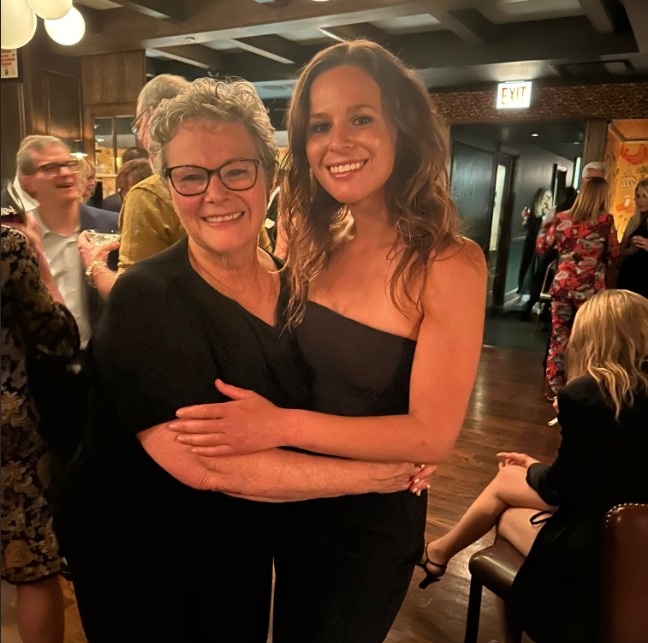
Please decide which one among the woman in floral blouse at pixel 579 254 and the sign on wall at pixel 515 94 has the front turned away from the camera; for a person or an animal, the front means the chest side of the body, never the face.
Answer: the woman in floral blouse

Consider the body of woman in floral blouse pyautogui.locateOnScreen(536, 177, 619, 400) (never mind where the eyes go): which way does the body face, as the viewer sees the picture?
away from the camera

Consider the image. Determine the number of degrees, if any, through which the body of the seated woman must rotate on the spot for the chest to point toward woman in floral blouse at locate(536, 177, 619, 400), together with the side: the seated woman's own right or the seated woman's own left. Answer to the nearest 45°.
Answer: approximately 45° to the seated woman's own right

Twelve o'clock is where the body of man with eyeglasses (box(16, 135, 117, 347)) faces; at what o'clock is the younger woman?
The younger woman is roughly at 11 o'clock from the man with eyeglasses.

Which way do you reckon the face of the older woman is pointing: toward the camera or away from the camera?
toward the camera

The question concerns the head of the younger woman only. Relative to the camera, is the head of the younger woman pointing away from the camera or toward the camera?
toward the camera

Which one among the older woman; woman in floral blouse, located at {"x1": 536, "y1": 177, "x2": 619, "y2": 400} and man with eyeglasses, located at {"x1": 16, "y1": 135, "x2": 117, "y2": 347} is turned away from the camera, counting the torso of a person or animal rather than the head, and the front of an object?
the woman in floral blouse

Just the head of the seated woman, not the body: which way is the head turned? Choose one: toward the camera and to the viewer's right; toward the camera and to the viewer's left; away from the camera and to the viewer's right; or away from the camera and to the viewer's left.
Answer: away from the camera and to the viewer's left

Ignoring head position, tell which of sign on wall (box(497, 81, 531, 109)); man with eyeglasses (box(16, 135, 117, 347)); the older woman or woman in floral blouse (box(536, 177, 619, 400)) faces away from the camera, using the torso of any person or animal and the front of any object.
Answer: the woman in floral blouse

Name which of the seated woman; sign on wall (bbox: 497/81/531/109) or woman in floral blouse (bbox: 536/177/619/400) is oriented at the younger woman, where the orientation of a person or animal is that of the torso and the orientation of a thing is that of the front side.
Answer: the sign on wall

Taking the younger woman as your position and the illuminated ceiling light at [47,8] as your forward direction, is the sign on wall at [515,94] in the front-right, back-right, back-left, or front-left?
front-right

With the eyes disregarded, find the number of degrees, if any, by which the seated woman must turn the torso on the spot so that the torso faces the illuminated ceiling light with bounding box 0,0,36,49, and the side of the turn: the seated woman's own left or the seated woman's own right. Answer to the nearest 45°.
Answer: approximately 90° to the seated woman's own left

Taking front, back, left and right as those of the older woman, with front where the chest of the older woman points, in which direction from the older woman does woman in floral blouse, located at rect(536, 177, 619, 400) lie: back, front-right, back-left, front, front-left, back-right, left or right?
left

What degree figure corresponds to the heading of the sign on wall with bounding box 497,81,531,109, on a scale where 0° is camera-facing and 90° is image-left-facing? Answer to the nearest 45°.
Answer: approximately 0°

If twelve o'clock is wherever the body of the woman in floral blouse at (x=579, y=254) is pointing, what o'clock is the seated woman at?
The seated woman is roughly at 6 o'clock from the woman in floral blouse.

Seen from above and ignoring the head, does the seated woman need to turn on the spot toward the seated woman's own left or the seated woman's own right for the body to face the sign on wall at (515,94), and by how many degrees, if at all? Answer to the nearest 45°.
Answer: approximately 45° to the seated woman's own right

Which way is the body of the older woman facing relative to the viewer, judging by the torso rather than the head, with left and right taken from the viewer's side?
facing the viewer and to the right of the viewer
